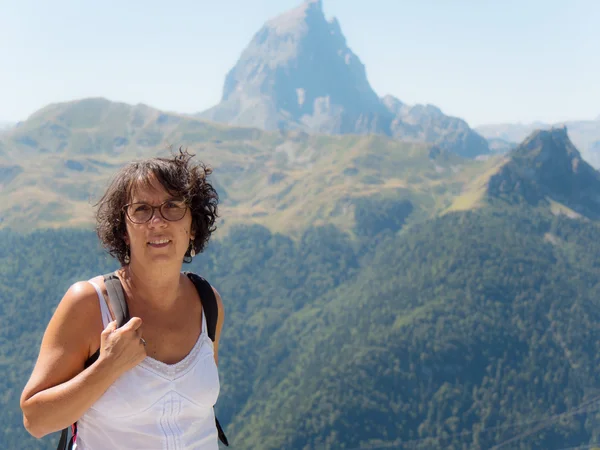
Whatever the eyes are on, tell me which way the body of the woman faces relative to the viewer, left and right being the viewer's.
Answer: facing the viewer and to the right of the viewer
